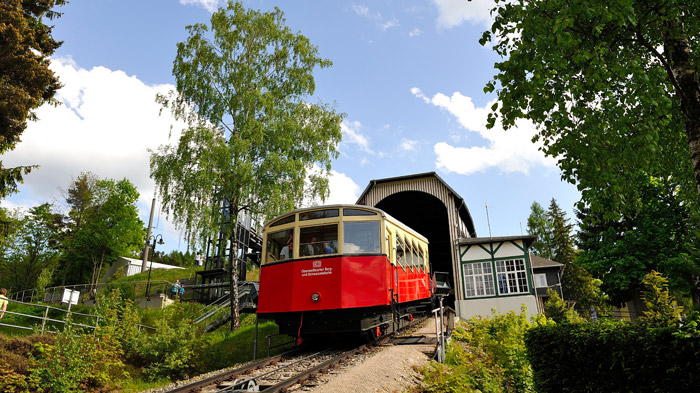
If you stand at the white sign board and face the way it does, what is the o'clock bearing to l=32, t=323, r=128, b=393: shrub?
The shrub is roughly at 12 o'clock from the white sign board.

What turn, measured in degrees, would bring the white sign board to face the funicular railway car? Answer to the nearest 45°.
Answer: approximately 45° to its left

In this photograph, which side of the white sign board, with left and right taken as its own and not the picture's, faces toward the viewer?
front

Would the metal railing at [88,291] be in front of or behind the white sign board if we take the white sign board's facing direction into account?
behind

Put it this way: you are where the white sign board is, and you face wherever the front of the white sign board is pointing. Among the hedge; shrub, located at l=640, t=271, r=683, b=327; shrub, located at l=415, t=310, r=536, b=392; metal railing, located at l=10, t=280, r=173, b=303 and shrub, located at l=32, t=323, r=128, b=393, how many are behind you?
1

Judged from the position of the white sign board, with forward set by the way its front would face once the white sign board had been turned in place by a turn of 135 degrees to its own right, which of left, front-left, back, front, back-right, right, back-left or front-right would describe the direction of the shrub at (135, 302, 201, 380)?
back

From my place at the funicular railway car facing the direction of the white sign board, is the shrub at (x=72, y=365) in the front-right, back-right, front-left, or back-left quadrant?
front-left

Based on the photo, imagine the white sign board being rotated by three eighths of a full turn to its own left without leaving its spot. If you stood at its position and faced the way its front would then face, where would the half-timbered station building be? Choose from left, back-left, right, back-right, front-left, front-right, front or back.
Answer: front-right

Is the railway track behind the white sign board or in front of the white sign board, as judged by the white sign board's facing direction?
in front

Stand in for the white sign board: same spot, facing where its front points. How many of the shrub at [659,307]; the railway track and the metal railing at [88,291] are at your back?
1
